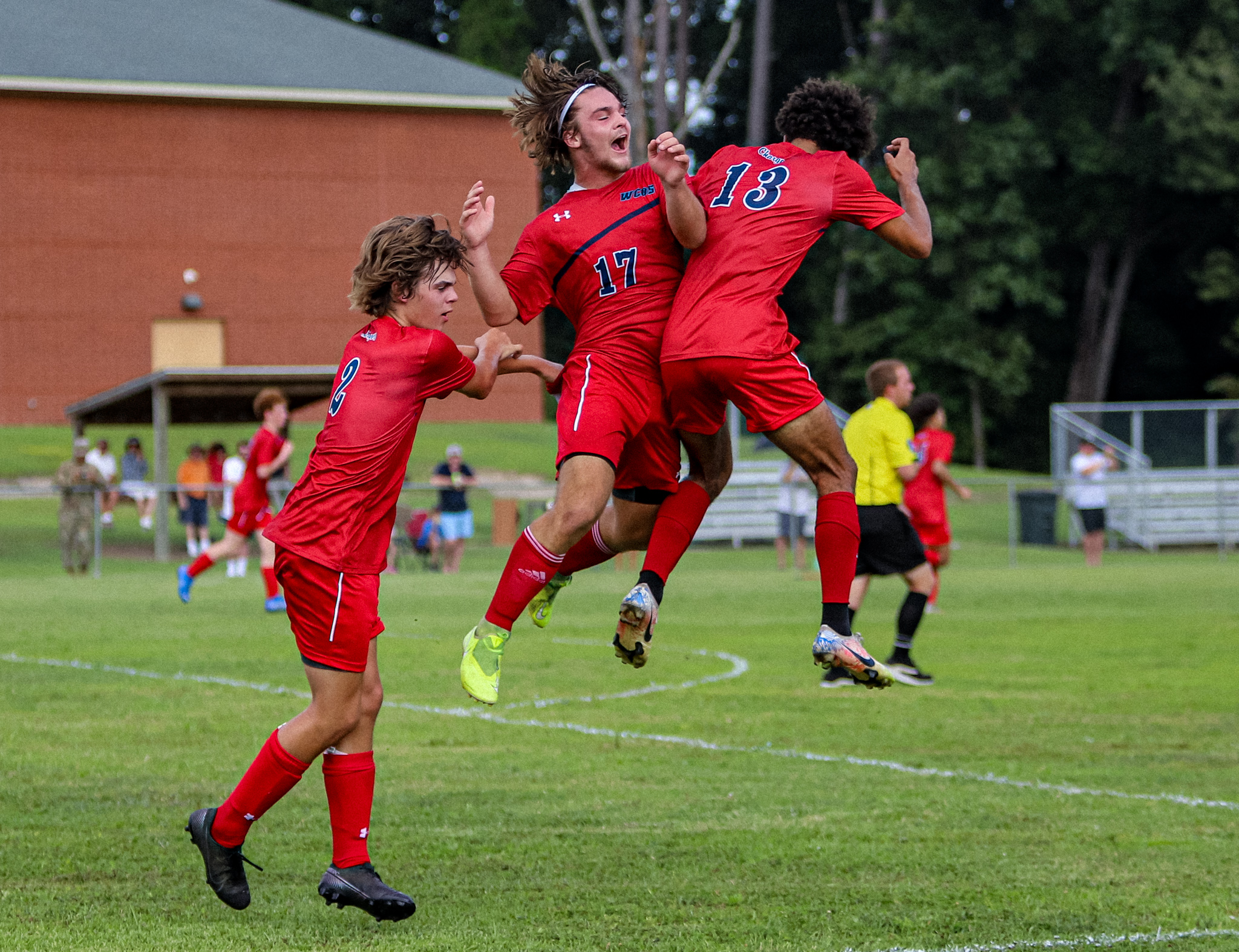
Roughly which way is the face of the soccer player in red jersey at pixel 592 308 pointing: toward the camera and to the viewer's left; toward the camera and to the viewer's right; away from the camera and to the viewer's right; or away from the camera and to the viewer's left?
toward the camera and to the viewer's right

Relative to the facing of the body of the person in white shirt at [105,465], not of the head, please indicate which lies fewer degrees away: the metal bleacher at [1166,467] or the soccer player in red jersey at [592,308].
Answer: the soccer player in red jersey

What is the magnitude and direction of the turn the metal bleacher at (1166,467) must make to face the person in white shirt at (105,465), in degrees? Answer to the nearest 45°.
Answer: approximately 90° to its right

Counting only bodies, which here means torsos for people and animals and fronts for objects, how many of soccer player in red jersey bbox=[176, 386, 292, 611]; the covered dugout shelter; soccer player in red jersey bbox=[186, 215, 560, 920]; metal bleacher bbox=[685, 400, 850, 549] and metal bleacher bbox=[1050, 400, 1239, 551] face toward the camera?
3

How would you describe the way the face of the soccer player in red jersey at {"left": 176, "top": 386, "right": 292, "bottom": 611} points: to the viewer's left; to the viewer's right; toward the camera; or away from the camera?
to the viewer's right

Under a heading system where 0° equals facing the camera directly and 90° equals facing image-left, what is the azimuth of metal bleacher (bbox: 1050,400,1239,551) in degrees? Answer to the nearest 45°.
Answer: approximately 0°

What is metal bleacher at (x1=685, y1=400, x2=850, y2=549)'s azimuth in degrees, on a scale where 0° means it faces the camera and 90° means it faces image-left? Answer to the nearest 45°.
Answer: approximately 0°

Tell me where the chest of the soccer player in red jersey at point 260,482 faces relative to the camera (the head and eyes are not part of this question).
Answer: to the viewer's right

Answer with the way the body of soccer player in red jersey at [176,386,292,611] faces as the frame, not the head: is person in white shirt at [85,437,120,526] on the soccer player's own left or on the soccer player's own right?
on the soccer player's own left

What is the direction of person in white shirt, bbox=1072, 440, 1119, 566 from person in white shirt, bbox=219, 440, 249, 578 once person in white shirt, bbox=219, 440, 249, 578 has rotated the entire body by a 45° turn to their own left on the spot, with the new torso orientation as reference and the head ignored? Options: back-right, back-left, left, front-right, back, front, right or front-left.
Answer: front-left

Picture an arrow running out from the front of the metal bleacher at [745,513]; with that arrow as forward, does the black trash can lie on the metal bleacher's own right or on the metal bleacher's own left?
on the metal bleacher's own left

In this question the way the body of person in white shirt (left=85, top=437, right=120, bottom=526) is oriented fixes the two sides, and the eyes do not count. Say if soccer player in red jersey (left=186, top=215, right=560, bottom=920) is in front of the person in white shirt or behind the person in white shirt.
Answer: in front

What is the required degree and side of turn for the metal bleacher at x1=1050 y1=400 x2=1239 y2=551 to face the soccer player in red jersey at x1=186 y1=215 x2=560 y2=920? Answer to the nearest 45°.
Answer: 0° — it already faces them
